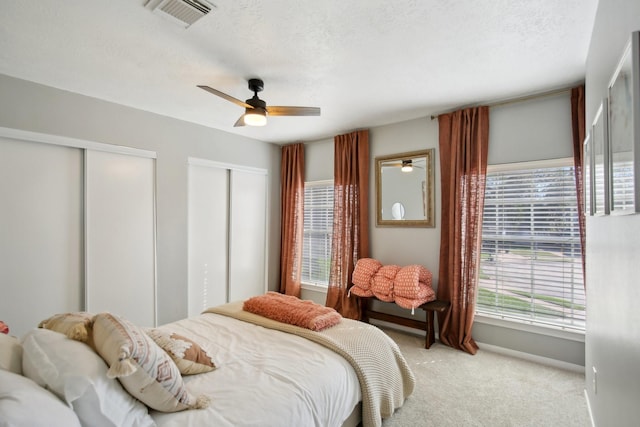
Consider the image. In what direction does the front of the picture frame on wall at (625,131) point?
to the viewer's left

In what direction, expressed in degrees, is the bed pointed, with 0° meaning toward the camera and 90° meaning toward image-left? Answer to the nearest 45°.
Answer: approximately 225°

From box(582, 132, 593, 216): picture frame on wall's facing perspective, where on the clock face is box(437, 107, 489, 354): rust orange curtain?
The rust orange curtain is roughly at 1 o'clock from the picture frame on wall.

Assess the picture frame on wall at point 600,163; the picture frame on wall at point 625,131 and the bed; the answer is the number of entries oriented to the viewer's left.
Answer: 2

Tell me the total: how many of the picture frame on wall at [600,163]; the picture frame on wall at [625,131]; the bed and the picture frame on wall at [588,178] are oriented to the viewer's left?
3

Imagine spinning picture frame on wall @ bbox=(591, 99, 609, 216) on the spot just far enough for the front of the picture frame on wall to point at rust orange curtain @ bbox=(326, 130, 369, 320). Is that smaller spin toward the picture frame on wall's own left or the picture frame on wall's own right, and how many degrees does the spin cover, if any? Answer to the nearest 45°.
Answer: approximately 45° to the picture frame on wall's own right

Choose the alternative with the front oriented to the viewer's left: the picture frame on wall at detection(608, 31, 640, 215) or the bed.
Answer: the picture frame on wall

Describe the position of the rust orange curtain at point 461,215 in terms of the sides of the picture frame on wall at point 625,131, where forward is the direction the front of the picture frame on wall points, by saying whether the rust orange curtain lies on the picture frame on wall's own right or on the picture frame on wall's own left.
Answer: on the picture frame on wall's own right

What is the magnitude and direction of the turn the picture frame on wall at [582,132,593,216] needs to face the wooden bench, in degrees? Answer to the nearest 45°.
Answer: approximately 45° to its right

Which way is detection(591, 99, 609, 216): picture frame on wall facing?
to the viewer's left

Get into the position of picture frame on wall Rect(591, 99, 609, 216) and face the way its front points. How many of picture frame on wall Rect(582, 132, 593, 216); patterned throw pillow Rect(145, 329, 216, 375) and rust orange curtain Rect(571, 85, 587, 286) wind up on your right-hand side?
2

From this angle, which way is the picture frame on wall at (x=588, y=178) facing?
to the viewer's left

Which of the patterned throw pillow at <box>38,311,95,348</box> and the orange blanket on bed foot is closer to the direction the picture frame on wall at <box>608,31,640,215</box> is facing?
the orange blanket on bed foot

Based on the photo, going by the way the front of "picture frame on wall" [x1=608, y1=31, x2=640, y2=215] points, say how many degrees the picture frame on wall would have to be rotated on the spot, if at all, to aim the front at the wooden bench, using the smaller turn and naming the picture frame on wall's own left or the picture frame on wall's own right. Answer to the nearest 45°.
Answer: approximately 45° to the picture frame on wall's own right

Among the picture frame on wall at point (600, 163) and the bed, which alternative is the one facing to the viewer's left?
the picture frame on wall

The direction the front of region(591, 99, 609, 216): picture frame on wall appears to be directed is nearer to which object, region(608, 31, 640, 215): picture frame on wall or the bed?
the bed
